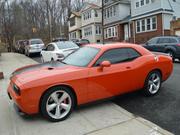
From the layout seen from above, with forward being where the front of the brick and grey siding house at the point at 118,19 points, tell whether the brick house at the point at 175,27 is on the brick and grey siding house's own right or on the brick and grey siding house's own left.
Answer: on the brick and grey siding house's own left

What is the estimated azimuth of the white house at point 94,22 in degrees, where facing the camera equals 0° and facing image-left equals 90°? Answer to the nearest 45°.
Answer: approximately 45°

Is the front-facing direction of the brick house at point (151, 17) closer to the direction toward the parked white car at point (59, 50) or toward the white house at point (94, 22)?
the parked white car

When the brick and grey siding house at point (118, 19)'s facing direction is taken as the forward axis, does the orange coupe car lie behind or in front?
in front

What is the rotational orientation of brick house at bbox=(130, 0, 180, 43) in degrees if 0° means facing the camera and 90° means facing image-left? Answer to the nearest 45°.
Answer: approximately 45°

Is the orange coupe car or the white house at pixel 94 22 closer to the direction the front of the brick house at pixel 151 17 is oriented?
the orange coupe car
